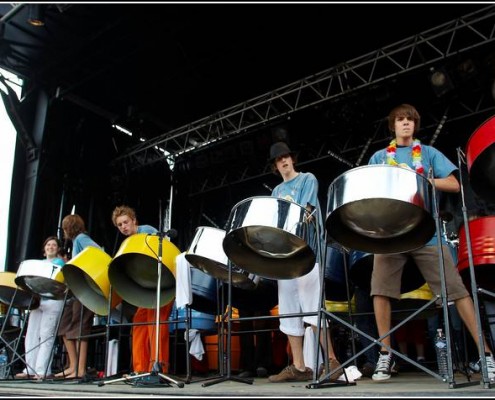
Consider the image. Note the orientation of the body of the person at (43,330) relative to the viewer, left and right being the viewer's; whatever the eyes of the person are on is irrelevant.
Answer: facing the viewer and to the left of the viewer

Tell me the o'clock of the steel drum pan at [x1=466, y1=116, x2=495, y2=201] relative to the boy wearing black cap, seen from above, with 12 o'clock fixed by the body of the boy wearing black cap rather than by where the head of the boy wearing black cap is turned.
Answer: The steel drum pan is roughly at 9 o'clock from the boy wearing black cap.

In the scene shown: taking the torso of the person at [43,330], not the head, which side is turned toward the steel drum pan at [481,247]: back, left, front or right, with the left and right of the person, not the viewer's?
left

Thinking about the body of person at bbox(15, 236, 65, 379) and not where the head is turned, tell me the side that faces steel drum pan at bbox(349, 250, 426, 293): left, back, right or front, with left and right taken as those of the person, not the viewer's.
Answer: left

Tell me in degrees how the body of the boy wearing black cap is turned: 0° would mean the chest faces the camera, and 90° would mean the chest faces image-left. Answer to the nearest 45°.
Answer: approximately 45°

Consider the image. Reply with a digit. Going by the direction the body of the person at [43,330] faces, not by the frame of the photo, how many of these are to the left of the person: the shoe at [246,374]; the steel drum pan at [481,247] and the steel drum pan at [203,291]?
3

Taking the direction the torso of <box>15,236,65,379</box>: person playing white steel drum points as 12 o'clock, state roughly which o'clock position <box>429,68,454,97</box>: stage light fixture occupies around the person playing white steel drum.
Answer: The stage light fixture is roughly at 8 o'clock from the person playing white steel drum.

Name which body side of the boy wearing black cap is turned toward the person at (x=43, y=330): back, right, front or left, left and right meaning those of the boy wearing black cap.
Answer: right

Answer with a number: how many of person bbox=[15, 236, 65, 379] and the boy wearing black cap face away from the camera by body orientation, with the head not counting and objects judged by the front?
0
